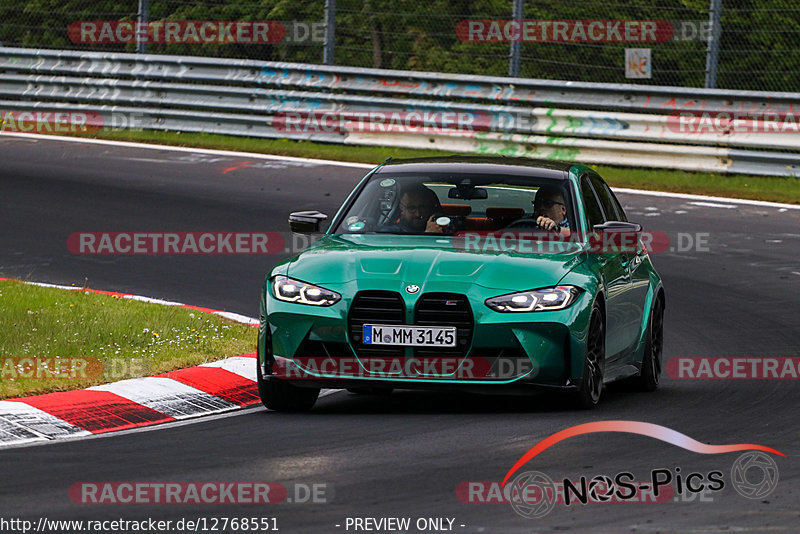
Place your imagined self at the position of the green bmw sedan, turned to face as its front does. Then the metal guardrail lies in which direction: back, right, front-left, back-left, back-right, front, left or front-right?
back

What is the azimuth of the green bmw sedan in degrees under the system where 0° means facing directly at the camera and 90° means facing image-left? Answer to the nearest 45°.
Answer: approximately 0°
